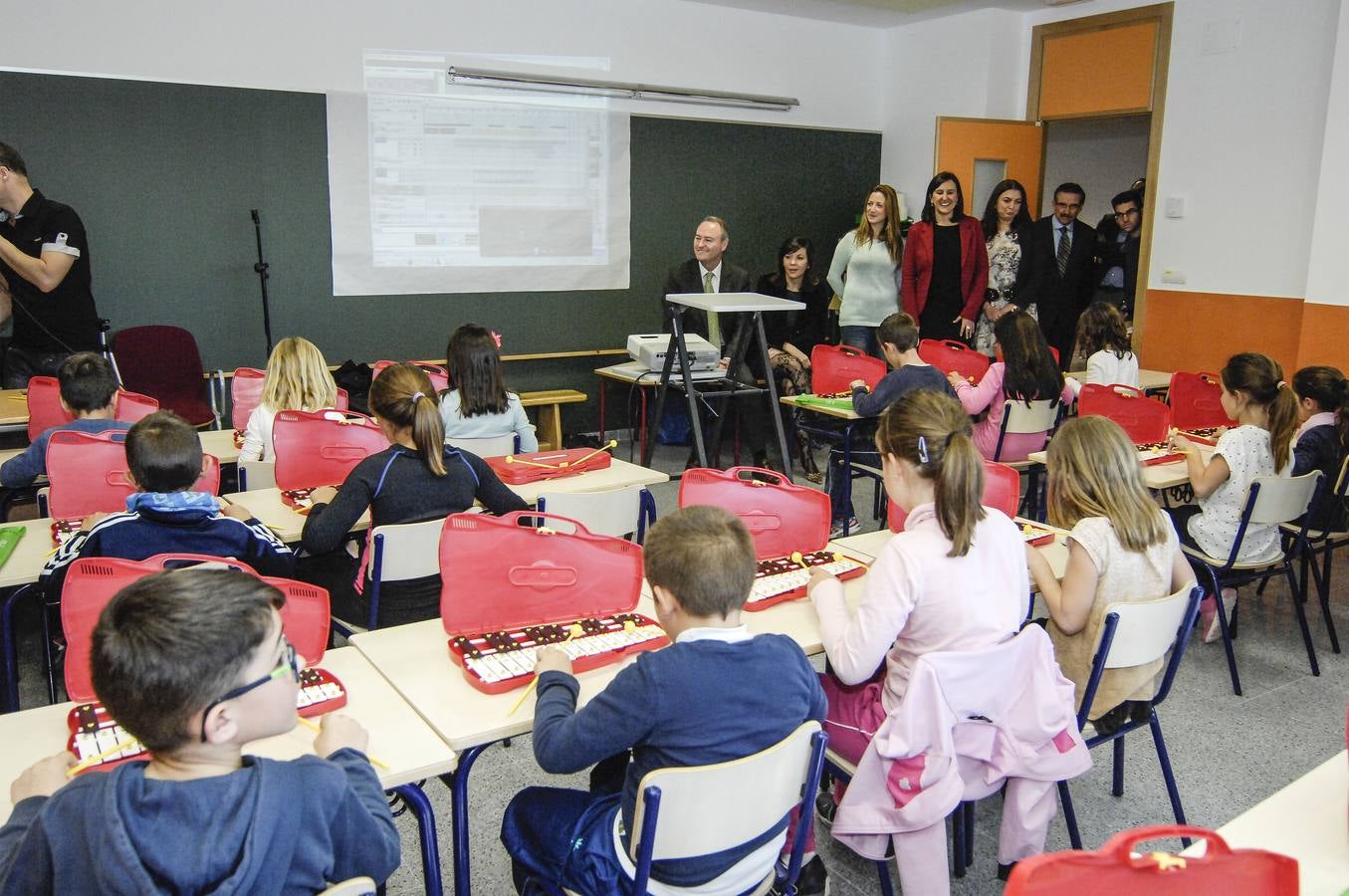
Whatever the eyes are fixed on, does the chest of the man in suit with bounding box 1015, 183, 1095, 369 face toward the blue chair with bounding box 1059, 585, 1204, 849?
yes

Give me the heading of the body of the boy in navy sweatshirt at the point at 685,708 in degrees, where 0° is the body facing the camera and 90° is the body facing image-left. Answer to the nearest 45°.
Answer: approximately 135°

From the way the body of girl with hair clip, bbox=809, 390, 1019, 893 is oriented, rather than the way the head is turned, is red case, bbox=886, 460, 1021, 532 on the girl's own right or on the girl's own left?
on the girl's own right

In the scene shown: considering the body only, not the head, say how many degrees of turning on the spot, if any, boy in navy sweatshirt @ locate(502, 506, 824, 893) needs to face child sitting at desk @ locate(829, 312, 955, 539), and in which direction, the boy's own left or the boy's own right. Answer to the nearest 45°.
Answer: approximately 45° to the boy's own right

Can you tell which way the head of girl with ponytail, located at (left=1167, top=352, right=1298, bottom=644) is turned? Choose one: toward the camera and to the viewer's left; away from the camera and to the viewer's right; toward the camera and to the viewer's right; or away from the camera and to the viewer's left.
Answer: away from the camera and to the viewer's left

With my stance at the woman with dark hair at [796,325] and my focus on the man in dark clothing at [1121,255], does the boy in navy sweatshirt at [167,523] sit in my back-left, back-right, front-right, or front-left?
back-right

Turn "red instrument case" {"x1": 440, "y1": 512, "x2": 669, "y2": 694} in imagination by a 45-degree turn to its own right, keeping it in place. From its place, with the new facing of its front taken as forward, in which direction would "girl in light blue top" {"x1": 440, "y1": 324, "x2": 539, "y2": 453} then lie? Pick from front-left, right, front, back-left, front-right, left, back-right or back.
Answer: back

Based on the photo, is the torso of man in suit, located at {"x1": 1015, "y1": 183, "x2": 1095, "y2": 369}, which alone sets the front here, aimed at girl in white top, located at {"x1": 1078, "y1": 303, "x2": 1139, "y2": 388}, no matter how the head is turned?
yes

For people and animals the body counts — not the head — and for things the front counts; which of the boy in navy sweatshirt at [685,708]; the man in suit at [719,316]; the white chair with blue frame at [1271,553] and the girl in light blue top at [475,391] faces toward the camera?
the man in suit
